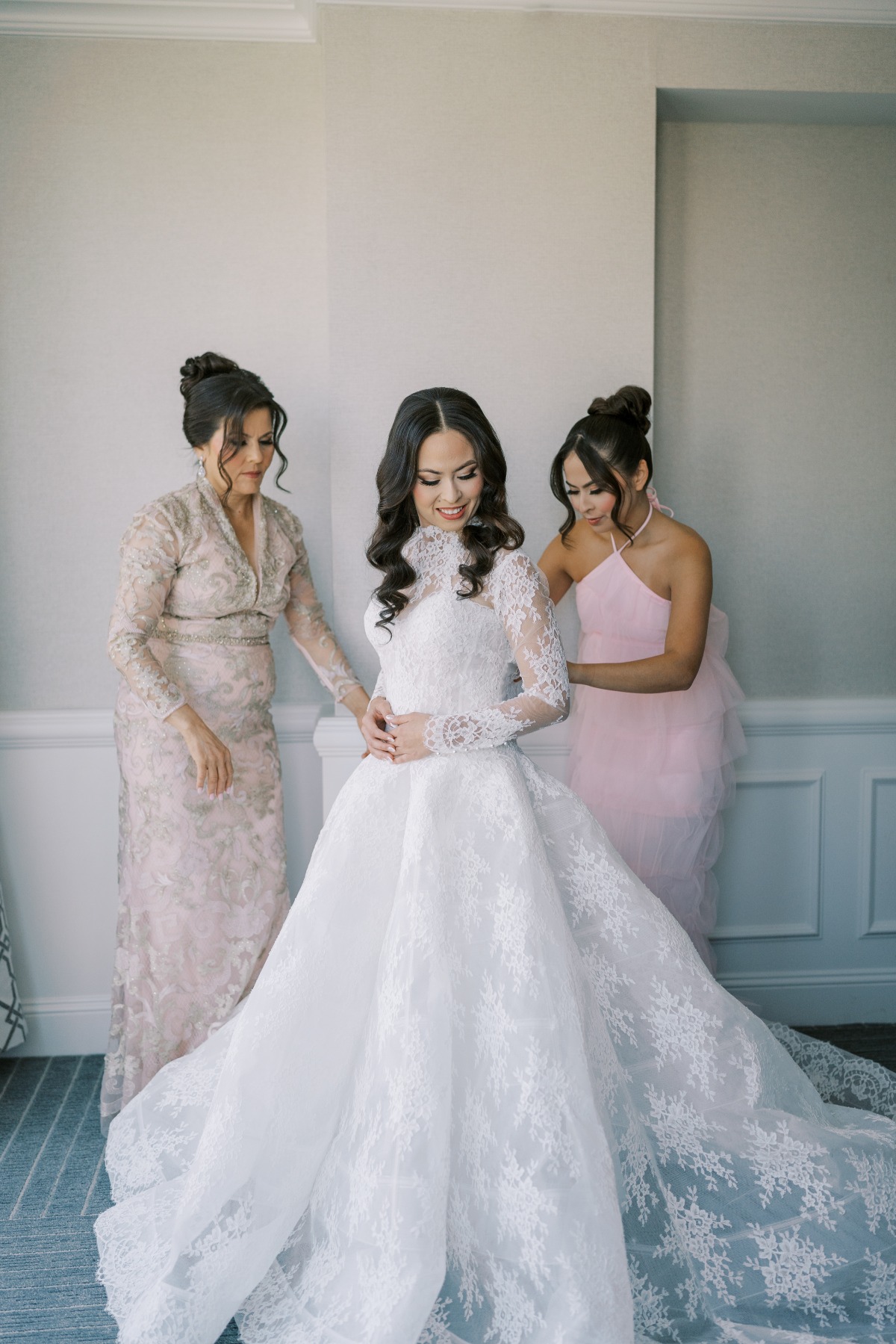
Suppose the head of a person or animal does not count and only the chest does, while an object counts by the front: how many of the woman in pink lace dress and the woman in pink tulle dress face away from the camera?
0

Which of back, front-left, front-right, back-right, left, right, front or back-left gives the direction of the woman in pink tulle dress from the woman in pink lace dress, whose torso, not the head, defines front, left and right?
front-left

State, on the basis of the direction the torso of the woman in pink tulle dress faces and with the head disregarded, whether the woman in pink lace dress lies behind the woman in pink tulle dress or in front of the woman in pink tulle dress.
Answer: in front

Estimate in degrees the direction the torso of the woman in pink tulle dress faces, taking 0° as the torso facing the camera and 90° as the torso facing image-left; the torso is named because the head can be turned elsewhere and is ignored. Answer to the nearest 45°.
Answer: approximately 45°

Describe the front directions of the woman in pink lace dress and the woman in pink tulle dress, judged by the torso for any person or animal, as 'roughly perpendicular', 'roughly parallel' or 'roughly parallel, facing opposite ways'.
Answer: roughly perpendicular

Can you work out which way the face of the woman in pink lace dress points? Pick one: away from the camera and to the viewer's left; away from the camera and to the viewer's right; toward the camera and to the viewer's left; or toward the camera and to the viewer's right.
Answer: toward the camera and to the viewer's right

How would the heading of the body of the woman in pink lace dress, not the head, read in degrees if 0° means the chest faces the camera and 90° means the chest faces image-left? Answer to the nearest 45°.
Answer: approximately 315°
